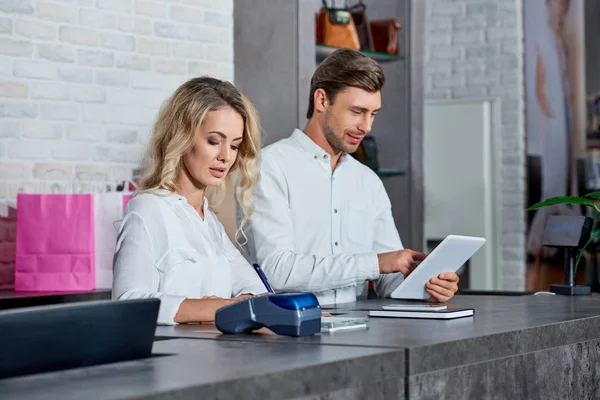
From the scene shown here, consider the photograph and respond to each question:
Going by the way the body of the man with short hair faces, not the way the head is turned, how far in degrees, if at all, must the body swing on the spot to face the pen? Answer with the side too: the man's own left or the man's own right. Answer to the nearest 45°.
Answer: approximately 45° to the man's own right

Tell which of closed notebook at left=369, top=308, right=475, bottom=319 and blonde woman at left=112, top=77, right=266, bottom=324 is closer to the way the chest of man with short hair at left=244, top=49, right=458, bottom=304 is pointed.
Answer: the closed notebook

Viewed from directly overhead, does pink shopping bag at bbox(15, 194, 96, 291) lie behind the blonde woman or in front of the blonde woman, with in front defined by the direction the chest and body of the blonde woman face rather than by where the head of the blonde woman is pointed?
behind

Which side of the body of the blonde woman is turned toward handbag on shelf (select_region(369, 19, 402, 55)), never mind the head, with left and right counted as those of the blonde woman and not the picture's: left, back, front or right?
left

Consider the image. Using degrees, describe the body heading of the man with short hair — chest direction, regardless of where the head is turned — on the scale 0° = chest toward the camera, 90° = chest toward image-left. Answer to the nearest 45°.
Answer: approximately 315°

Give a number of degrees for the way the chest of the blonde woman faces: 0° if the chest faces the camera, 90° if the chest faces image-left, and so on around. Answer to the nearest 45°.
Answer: approximately 315°

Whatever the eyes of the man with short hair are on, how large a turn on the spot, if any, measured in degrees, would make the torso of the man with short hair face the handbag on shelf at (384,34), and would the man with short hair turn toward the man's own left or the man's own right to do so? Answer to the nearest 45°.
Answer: approximately 135° to the man's own left

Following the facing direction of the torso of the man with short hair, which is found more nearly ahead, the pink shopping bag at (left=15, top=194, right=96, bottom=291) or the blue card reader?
the blue card reader

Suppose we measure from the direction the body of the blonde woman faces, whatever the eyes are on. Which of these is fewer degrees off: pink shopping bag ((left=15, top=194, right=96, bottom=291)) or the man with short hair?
the man with short hair

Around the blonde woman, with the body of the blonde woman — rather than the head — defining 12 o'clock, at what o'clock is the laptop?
The laptop is roughly at 2 o'clock from the blonde woman.
